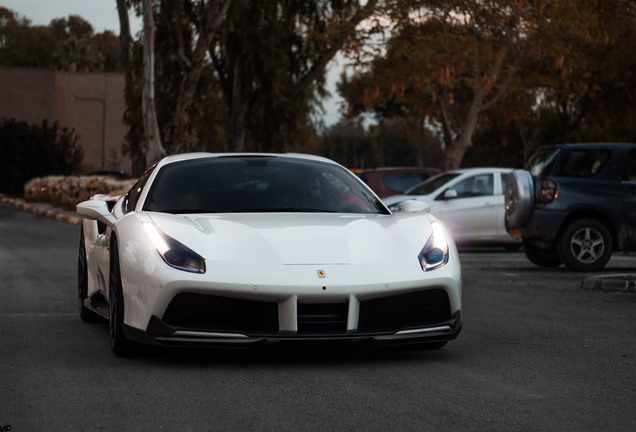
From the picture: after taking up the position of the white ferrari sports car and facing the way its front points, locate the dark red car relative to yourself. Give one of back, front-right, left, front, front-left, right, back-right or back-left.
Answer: back

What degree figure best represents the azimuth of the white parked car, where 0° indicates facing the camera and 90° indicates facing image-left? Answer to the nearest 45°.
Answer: approximately 90°

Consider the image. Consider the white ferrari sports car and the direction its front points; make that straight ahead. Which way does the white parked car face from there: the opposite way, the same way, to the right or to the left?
to the right

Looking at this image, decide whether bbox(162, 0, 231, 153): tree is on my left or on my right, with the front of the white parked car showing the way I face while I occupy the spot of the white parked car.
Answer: on my right

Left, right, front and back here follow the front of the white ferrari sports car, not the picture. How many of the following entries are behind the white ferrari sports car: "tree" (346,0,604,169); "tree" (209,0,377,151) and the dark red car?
3

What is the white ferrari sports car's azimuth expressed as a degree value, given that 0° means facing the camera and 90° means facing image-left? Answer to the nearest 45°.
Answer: approximately 0°

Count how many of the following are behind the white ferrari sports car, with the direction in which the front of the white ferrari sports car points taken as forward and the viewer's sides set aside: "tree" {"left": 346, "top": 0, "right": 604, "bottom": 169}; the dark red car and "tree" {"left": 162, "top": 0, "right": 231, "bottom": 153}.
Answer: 3

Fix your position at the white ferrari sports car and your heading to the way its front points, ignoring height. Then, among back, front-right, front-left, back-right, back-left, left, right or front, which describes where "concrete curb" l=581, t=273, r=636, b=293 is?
back-left

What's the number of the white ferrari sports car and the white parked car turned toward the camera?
1

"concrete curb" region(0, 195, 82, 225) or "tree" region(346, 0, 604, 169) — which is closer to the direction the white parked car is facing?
the concrete curb

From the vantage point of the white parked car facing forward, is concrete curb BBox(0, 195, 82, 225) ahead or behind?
ahead

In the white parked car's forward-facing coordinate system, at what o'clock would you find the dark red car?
The dark red car is roughly at 2 o'clock from the white parked car.
